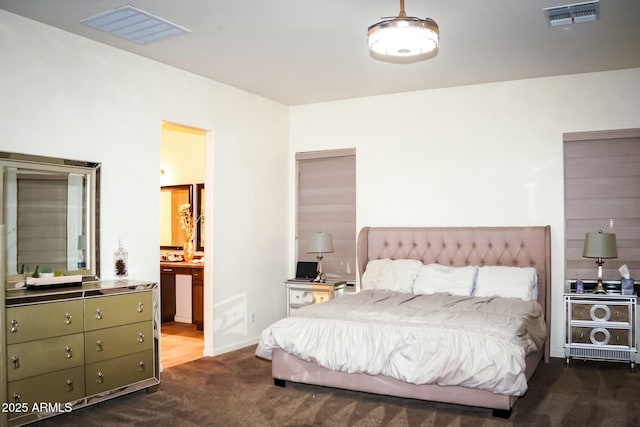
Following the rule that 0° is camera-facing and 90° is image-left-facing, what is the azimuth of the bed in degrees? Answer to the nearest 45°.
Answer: approximately 45°

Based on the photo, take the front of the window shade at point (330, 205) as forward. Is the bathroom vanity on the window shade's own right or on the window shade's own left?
on the window shade's own right

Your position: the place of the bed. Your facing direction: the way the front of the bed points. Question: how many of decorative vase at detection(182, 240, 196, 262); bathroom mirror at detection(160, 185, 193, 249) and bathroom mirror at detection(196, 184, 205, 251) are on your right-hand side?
3

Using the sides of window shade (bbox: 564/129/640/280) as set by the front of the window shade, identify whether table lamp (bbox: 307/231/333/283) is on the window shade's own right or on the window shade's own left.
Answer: on the window shade's own right

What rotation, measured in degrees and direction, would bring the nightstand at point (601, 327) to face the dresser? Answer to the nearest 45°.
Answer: approximately 45° to its right

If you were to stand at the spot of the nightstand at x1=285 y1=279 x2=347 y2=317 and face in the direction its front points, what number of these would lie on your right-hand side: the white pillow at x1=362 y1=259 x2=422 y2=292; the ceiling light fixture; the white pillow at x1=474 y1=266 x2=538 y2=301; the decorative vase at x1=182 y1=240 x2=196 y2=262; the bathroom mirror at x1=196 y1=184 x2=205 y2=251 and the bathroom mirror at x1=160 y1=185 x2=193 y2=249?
3

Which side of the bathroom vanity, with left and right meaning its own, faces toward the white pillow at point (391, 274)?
left

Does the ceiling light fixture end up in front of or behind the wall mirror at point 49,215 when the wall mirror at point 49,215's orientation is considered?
in front

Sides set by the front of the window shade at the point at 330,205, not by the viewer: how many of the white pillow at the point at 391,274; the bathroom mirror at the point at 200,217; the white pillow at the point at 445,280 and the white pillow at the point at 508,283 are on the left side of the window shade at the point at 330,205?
3

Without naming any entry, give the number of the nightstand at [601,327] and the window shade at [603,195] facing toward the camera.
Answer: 2

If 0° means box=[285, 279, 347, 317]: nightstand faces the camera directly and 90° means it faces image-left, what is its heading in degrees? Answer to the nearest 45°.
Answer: approximately 45°

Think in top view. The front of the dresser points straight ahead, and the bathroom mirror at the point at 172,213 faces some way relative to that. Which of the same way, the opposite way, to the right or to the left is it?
to the right
